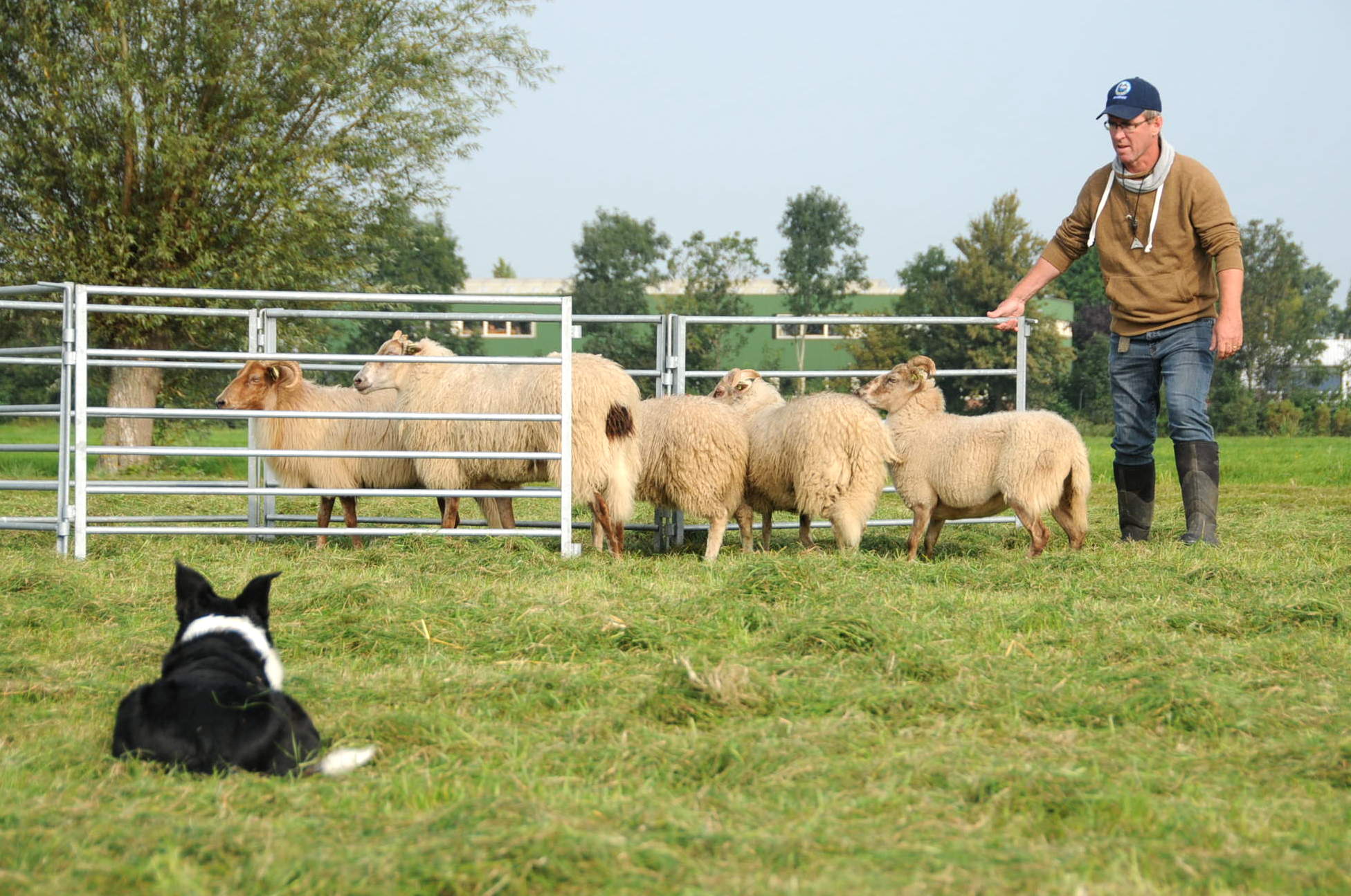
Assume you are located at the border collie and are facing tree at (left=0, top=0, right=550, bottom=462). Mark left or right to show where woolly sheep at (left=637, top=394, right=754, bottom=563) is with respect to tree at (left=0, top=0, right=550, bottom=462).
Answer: right

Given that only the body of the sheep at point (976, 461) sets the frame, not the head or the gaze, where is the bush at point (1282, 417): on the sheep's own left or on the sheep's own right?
on the sheep's own right

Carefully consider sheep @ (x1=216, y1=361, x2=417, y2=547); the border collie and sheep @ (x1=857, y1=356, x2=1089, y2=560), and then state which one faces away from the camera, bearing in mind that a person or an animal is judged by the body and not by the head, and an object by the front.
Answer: the border collie

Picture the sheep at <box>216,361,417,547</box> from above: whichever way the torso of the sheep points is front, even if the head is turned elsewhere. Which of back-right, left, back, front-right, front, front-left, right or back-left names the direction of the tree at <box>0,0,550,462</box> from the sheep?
right

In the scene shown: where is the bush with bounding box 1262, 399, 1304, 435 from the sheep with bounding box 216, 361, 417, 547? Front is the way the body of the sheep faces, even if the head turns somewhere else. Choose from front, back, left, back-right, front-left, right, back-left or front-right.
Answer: back-right

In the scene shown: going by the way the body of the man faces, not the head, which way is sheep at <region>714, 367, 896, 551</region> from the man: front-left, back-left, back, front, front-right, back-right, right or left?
front-right

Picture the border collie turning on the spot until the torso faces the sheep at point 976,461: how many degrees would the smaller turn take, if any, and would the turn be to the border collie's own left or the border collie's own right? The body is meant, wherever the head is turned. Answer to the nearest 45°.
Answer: approximately 45° to the border collie's own right

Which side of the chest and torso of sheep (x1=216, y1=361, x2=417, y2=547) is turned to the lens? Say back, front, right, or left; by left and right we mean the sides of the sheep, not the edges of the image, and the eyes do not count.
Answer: left

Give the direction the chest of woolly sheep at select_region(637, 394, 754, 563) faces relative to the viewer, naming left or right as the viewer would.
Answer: facing away from the viewer and to the left of the viewer

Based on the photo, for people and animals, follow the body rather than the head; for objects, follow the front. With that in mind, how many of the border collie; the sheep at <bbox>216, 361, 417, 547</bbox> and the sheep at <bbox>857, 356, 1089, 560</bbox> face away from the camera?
1

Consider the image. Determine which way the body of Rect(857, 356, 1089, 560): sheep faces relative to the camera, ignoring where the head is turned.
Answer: to the viewer's left

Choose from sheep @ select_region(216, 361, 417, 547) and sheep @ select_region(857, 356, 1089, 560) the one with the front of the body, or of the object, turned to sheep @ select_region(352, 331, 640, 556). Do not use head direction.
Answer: sheep @ select_region(857, 356, 1089, 560)

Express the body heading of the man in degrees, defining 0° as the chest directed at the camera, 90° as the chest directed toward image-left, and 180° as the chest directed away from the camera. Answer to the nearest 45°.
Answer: approximately 45°

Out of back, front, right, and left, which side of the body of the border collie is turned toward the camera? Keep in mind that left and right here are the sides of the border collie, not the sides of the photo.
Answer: back

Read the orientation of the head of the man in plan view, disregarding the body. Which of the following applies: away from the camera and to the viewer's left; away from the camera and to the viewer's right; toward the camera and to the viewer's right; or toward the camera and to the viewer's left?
toward the camera and to the viewer's left

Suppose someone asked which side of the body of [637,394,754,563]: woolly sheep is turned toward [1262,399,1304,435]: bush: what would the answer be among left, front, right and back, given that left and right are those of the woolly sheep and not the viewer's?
right

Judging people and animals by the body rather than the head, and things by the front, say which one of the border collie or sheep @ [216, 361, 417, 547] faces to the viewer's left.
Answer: the sheep

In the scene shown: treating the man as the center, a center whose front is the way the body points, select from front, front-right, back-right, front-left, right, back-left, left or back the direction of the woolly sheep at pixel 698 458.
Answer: front-right
